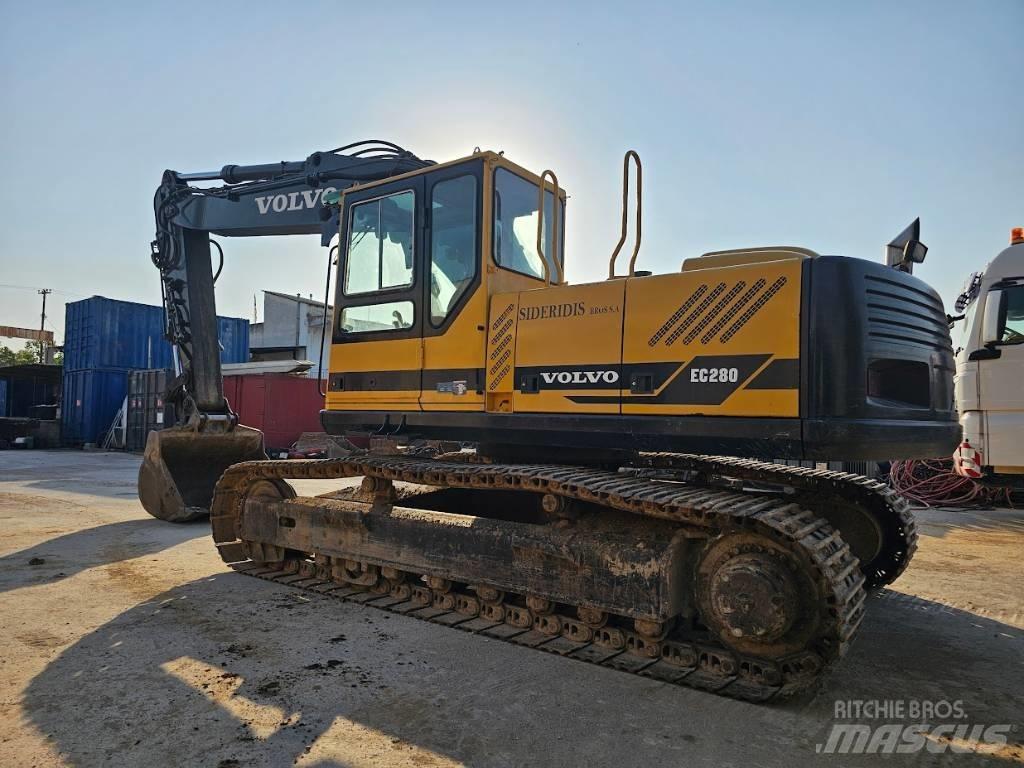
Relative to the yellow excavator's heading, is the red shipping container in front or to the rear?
in front

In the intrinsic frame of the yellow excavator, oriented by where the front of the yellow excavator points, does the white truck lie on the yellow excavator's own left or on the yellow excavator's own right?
on the yellow excavator's own right

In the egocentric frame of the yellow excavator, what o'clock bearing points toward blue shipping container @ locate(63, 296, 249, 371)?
The blue shipping container is roughly at 12 o'clock from the yellow excavator.

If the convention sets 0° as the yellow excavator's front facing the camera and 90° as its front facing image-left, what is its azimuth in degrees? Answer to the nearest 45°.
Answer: approximately 135°

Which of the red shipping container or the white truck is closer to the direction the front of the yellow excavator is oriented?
the red shipping container

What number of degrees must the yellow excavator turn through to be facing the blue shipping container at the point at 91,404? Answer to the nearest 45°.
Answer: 0° — it already faces it

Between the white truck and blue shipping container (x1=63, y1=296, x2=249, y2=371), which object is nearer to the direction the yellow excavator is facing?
the blue shipping container

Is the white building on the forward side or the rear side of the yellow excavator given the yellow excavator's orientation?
on the forward side
